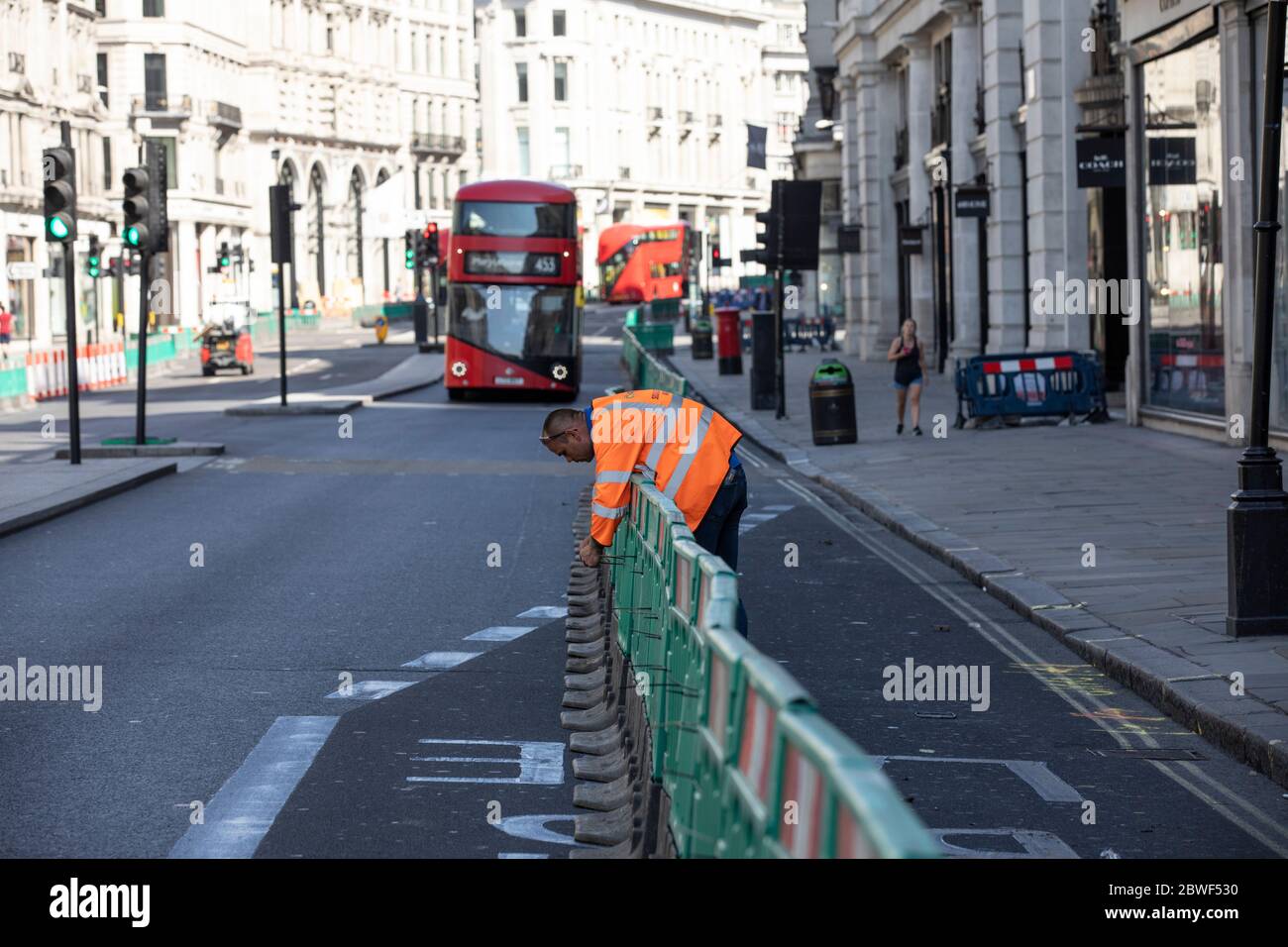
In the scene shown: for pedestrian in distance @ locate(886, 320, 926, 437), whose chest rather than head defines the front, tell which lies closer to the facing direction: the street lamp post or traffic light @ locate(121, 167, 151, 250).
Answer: the street lamp post

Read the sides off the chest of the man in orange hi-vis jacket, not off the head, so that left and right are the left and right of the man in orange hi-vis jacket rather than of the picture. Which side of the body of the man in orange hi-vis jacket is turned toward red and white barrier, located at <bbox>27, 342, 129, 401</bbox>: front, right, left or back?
right

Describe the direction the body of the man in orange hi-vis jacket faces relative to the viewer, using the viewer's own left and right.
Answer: facing to the left of the viewer

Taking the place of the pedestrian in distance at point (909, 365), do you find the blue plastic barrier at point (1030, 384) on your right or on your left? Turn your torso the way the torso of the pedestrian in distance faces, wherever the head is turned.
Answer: on your left

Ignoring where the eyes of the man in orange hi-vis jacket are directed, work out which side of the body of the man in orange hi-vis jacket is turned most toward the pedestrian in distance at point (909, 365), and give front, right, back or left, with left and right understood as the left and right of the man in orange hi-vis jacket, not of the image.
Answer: right

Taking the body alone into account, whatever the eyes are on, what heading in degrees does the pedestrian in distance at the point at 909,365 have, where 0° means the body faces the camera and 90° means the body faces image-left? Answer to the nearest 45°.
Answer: approximately 0°

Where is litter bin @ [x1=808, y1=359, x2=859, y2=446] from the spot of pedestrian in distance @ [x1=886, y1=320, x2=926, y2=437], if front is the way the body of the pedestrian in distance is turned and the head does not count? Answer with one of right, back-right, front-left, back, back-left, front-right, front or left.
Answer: front-right

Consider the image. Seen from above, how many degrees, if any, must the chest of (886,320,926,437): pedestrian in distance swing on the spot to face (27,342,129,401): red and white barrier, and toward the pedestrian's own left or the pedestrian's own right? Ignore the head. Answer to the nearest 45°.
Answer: approximately 135° to the pedestrian's own right

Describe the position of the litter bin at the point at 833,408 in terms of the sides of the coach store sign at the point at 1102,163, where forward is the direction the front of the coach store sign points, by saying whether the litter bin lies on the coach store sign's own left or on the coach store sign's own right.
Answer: on the coach store sign's own right

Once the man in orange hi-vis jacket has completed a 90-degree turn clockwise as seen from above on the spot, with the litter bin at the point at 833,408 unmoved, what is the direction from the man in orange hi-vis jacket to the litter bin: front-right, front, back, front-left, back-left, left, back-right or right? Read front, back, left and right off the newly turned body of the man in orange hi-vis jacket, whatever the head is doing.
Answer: front

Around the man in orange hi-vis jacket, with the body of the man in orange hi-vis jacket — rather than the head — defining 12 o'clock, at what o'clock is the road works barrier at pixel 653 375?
The road works barrier is roughly at 3 o'clock from the man in orange hi-vis jacket.
